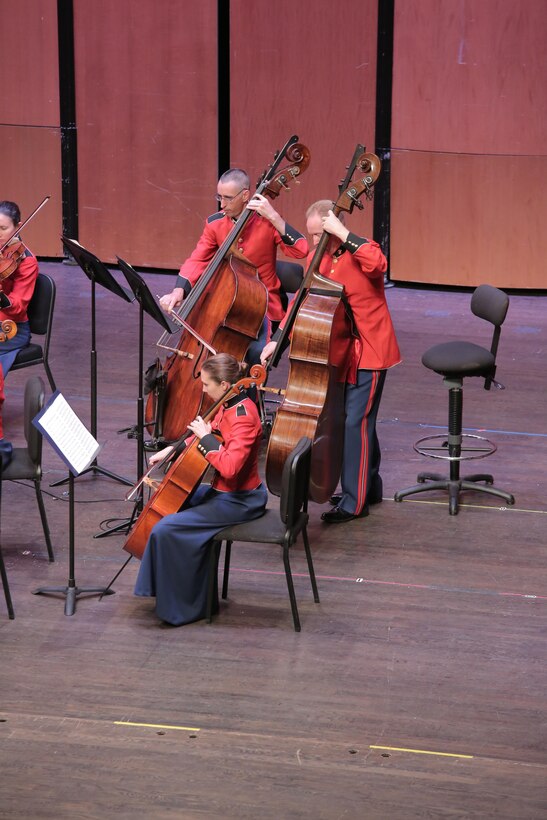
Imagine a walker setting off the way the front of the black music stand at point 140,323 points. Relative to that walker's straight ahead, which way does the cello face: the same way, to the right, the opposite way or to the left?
the opposite way

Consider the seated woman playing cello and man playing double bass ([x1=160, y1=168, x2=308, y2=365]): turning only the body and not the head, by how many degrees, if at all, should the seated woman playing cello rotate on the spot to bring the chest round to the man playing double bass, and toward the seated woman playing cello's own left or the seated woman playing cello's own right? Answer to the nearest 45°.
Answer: approximately 90° to the seated woman playing cello's own right

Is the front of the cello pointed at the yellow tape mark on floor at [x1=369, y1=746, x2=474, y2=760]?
no

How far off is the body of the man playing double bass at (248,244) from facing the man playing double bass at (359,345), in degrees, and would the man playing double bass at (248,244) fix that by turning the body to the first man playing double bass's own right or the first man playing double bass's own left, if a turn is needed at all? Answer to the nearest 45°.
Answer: approximately 90° to the first man playing double bass's own left

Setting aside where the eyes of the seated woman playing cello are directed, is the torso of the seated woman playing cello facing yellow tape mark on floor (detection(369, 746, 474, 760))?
no

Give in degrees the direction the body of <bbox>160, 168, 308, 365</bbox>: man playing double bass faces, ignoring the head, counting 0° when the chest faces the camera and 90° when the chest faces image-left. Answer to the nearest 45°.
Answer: approximately 45°

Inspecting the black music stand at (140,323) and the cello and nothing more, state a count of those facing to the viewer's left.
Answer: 1

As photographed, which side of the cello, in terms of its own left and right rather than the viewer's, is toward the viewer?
left

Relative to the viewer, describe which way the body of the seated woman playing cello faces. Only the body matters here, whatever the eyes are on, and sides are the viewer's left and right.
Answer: facing to the left of the viewer

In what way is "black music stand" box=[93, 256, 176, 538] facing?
to the viewer's right

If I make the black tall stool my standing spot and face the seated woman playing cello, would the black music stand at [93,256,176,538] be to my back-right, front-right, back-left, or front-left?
front-right

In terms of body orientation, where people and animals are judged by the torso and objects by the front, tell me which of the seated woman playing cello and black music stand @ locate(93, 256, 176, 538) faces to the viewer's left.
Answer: the seated woman playing cello

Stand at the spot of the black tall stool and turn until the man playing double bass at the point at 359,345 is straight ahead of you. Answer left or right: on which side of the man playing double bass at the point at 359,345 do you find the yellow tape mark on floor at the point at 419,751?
left

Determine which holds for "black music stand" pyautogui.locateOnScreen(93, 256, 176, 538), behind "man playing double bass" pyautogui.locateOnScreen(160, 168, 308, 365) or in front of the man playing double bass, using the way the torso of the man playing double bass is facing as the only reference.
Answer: in front

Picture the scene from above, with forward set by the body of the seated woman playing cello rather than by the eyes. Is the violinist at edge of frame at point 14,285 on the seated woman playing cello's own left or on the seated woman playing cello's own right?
on the seated woman playing cello's own right

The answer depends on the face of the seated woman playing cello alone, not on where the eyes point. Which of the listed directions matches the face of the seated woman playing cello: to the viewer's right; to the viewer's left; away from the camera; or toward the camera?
to the viewer's left

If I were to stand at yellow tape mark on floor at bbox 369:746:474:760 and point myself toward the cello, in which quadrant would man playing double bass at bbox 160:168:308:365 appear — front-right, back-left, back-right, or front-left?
front-right
